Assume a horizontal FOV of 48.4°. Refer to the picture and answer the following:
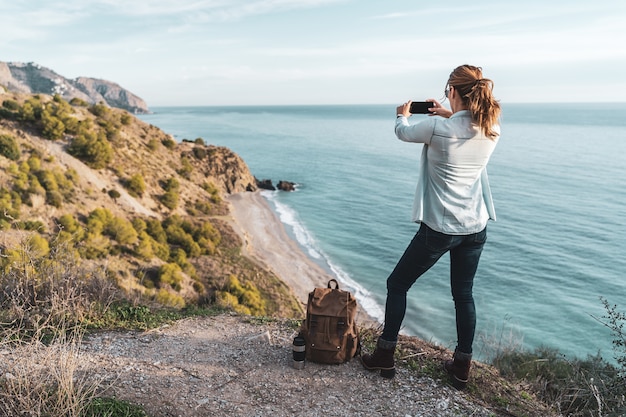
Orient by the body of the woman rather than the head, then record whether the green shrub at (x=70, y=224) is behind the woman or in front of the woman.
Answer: in front

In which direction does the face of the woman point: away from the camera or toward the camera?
away from the camera

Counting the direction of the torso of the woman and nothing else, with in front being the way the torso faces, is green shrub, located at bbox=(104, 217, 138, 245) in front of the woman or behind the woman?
in front

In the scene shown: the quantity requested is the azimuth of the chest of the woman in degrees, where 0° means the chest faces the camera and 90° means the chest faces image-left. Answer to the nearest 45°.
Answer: approximately 135°

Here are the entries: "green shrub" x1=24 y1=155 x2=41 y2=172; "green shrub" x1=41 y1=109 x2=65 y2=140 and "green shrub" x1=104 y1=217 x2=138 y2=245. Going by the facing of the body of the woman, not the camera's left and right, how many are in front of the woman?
3

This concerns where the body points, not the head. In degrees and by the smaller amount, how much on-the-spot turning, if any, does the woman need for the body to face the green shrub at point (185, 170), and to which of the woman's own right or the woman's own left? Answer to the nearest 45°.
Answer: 0° — they already face it

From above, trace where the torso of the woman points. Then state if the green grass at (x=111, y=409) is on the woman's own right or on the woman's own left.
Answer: on the woman's own left

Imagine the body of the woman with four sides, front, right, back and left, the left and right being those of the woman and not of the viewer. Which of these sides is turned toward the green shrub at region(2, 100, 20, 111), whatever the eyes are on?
front

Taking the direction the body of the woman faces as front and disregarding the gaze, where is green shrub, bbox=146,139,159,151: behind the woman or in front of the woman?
in front
